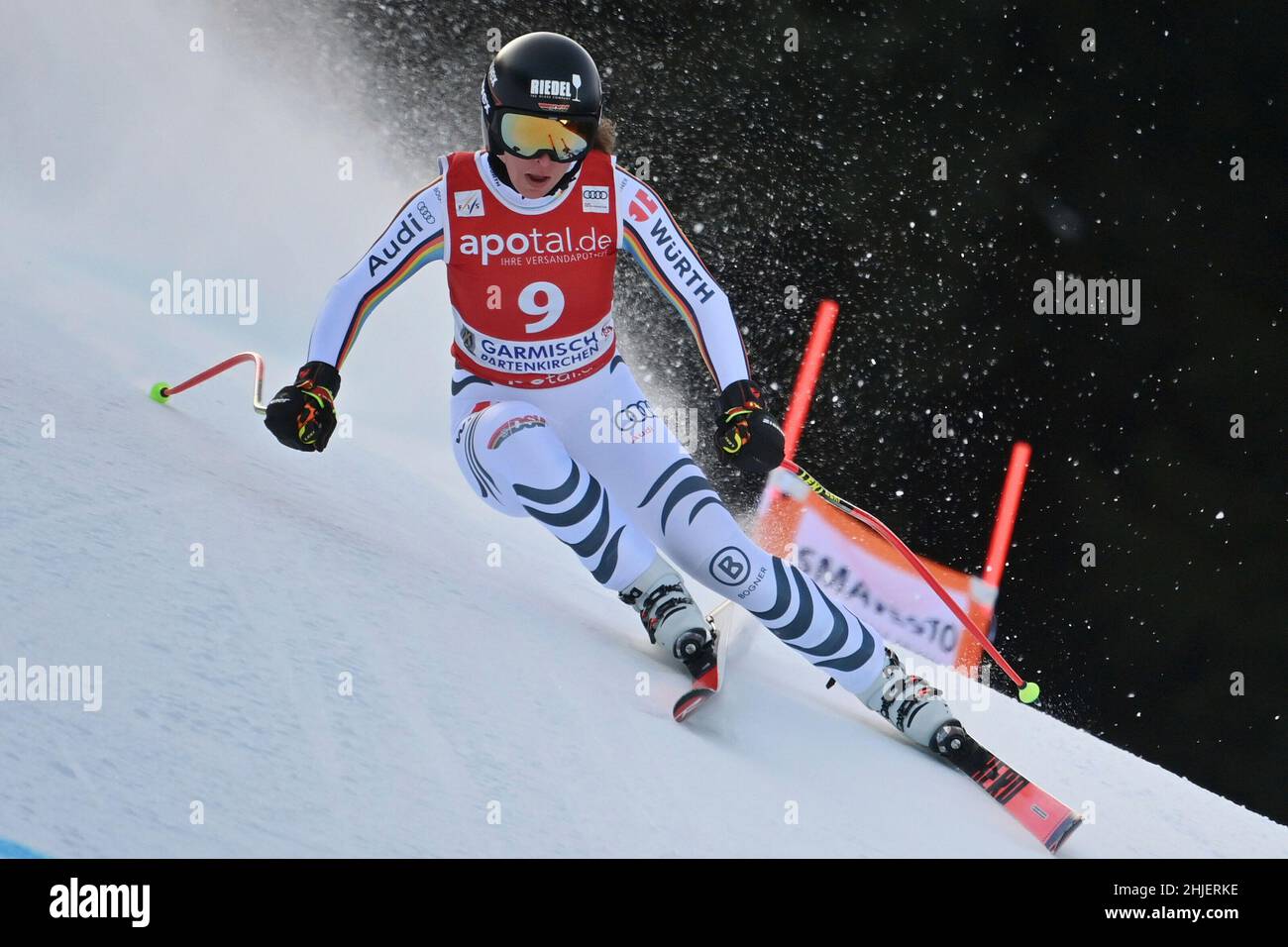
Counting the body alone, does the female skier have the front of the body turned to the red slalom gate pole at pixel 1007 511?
no

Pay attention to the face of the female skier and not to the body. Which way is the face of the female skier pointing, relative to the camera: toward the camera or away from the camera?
toward the camera

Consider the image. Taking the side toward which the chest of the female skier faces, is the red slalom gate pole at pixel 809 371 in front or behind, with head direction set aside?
behind

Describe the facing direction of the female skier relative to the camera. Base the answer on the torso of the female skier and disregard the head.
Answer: toward the camera
